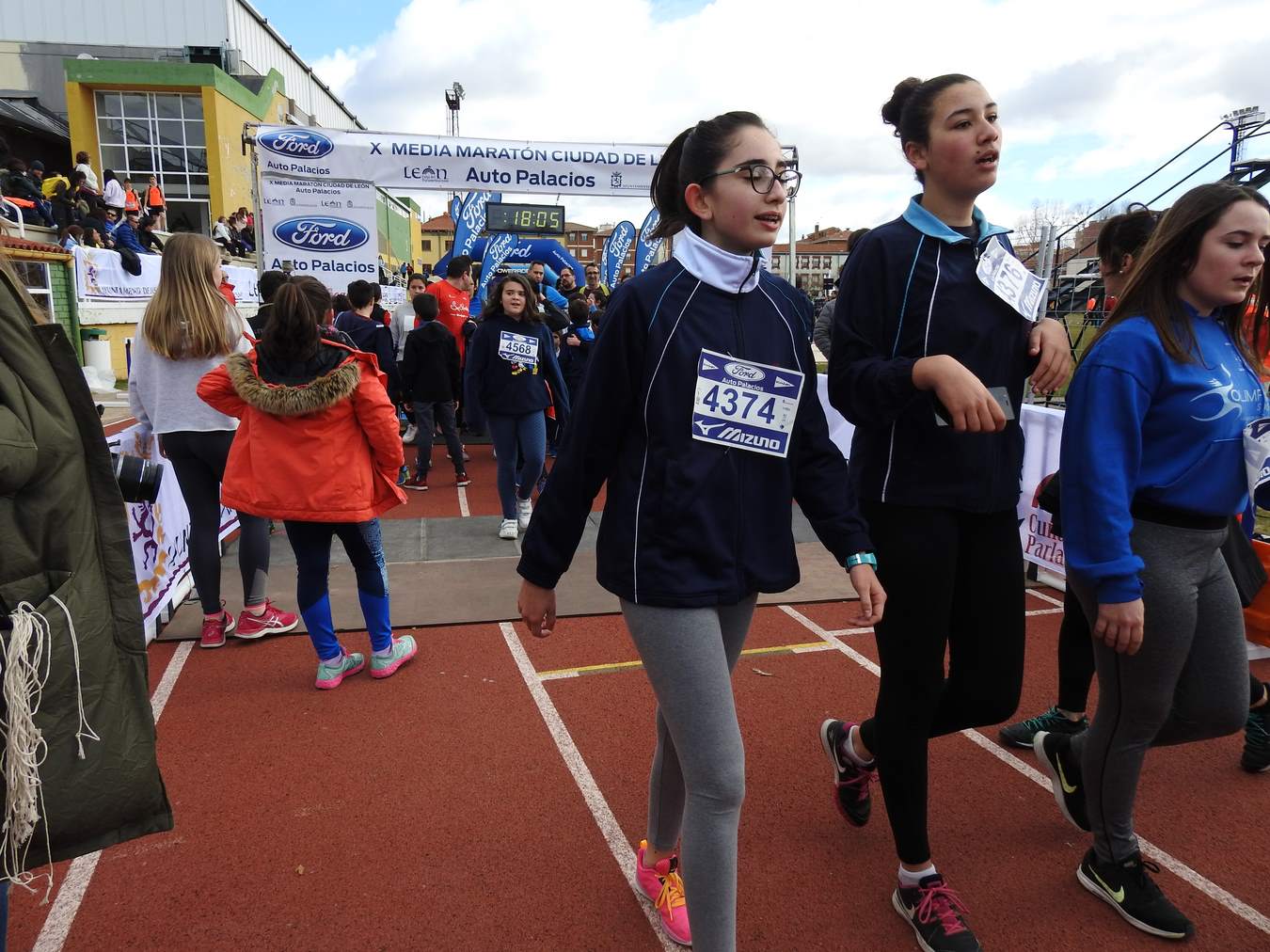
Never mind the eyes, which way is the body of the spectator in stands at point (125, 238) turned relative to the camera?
to the viewer's right

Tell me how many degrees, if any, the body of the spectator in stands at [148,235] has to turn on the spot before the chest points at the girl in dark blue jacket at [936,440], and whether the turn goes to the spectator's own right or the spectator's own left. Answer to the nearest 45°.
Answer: approximately 45° to the spectator's own right

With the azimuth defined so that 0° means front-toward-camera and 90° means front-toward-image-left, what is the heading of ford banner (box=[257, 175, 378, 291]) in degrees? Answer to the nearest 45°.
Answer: approximately 0°

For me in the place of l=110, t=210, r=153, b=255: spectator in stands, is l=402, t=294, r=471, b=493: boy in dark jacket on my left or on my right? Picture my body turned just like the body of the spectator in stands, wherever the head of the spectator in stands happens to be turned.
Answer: on my right

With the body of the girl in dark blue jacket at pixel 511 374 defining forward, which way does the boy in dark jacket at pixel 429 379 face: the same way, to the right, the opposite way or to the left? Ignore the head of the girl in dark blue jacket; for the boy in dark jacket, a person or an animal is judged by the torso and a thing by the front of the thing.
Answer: the opposite way

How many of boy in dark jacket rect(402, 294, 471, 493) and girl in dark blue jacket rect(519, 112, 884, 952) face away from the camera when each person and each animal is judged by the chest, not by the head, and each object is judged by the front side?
1

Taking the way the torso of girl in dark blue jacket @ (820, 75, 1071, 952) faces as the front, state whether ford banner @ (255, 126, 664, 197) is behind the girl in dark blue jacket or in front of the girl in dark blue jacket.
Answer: behind

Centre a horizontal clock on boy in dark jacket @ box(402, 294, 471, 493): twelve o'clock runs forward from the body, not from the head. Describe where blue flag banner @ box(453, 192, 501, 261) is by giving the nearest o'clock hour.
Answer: The blue flag banner is roughly at 12 o'clock from the boy in dark jacket.

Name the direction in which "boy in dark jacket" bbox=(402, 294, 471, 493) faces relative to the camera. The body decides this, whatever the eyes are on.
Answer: away from the camera

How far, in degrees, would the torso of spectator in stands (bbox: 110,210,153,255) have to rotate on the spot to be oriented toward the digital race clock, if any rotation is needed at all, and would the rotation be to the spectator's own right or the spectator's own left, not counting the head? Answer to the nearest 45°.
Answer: approximately 45° to the spectator's own right

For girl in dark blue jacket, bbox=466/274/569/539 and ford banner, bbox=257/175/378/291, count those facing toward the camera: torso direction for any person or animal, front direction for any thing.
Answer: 2

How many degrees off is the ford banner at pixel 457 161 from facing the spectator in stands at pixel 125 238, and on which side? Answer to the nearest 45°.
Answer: approximately 135° to its right

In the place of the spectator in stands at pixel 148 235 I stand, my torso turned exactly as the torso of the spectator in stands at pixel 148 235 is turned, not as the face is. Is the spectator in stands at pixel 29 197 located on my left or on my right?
on my right

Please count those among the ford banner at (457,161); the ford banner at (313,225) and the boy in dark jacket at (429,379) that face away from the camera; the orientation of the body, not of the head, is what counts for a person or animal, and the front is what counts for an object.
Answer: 1
